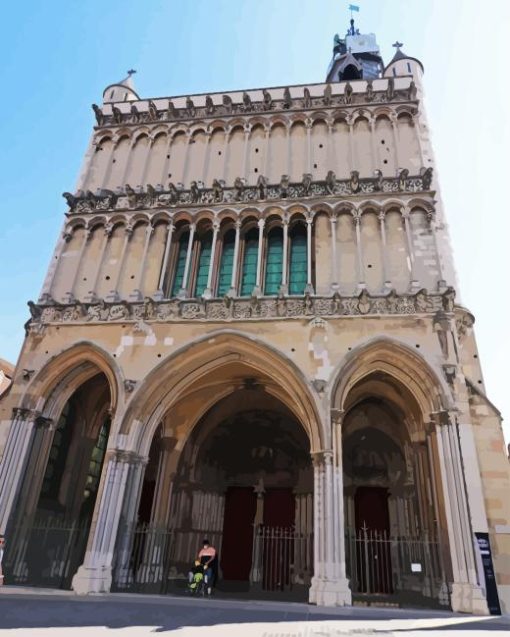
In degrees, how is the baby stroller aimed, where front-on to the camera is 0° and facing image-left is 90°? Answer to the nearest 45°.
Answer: approximately 45°

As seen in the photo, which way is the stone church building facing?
toward the camera
